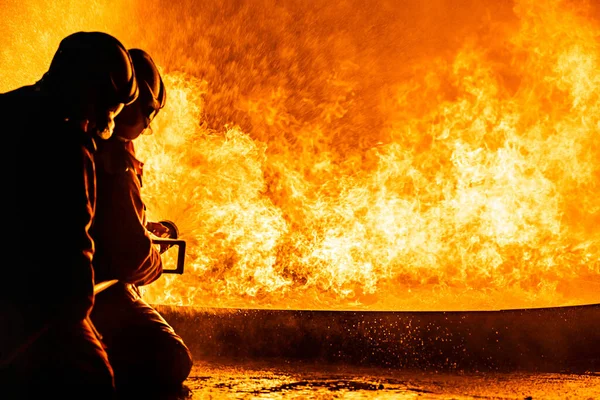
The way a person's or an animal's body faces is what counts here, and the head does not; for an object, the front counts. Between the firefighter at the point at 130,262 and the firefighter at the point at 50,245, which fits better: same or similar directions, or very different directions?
same or similar directions

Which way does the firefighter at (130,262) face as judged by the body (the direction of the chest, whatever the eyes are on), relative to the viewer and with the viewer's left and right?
facing to the right of the viewer

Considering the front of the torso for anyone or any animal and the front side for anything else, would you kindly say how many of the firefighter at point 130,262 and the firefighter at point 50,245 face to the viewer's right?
2

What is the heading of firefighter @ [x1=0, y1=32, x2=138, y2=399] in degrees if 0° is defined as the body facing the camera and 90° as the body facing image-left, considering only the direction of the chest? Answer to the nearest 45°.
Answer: approximately 270°

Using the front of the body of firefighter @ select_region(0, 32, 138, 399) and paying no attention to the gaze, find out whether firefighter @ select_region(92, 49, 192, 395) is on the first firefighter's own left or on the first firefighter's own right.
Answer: on the first firefighter's own left

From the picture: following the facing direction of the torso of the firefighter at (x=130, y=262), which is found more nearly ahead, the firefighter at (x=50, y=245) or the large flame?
the large flame

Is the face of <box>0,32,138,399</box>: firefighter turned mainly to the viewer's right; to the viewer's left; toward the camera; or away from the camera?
to the viewer's right

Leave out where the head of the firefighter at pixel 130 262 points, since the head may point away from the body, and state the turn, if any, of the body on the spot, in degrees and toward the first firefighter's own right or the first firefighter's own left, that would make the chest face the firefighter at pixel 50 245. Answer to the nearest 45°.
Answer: approximately 90° to the first firefighter's own right
